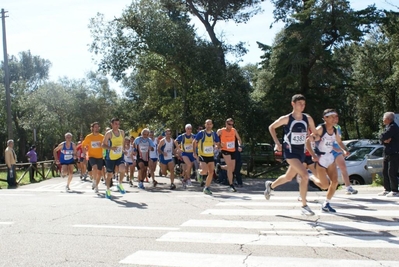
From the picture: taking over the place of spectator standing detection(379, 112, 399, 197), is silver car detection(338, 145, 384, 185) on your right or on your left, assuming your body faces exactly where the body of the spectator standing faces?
on your right

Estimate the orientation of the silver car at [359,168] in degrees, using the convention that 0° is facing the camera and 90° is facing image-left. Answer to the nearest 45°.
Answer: approximately 45°

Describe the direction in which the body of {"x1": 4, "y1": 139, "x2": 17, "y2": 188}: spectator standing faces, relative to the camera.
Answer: to the viewer's right

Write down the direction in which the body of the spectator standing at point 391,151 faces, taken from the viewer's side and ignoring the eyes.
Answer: to the viewer's left
